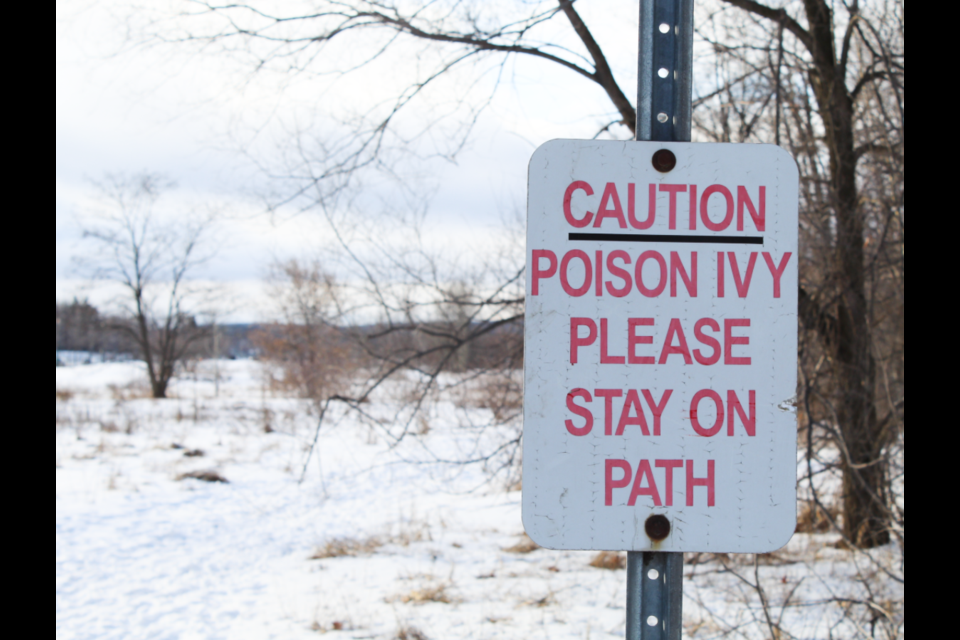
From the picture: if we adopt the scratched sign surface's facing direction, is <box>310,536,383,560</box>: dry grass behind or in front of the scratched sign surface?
behind

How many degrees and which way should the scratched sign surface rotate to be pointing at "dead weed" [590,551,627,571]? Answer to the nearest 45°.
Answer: approximately 180°

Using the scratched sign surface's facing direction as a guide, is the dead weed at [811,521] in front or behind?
behind

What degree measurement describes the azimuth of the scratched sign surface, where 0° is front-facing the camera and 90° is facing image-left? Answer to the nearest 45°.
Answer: approximately 0°

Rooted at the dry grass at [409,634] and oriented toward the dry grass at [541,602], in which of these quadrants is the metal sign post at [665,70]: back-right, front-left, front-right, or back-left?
back-right

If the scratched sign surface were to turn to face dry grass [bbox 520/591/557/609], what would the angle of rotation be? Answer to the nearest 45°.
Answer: approximately 180°

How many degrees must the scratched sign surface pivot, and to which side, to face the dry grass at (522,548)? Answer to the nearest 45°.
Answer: approximately 180°
